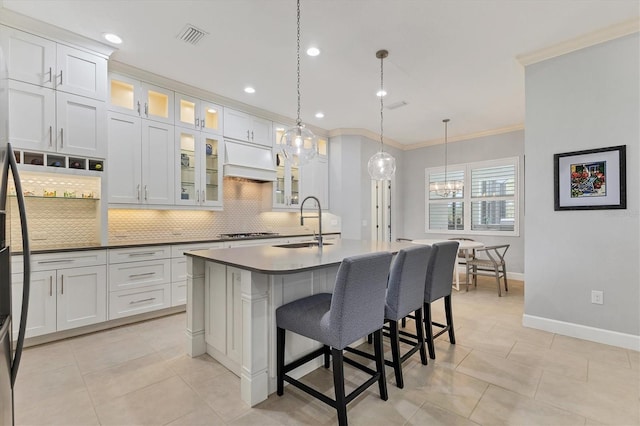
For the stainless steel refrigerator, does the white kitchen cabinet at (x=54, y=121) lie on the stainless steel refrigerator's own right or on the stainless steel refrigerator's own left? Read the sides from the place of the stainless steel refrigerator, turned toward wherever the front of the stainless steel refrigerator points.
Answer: on the stainless steel refrigerator's own left

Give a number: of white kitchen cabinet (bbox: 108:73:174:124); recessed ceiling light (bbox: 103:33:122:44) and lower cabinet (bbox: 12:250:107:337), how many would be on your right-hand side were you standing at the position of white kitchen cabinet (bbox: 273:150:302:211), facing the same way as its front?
3

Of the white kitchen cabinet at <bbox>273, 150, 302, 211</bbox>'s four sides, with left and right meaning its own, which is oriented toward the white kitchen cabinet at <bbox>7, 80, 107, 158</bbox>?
right

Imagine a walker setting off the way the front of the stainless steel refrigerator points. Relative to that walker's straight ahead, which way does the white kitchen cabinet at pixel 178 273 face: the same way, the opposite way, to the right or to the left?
to the right

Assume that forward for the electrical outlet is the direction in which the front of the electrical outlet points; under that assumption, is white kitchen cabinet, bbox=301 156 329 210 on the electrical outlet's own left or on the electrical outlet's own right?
on the electrical outlet's own right

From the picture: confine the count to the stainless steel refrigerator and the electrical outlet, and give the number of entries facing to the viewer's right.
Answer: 1

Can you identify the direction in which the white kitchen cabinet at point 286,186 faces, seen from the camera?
facing the viewer and to the right of the viewer

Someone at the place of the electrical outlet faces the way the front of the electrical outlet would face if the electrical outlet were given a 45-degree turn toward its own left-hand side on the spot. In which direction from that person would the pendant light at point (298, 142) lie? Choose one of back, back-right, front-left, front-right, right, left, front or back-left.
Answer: right

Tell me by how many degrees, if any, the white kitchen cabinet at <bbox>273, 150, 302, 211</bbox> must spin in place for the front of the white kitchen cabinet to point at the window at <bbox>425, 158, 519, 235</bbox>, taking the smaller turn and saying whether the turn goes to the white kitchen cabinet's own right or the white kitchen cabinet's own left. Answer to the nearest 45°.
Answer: approximately 45° to the white kitchen cabinet's own left

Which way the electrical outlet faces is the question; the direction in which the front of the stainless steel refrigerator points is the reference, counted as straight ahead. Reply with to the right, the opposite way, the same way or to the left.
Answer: the opposite way

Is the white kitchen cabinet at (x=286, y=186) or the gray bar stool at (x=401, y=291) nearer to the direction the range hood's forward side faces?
the gray bar stool

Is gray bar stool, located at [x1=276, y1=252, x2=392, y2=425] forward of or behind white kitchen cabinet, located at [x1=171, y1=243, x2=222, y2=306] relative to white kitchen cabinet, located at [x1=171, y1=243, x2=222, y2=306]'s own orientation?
forward

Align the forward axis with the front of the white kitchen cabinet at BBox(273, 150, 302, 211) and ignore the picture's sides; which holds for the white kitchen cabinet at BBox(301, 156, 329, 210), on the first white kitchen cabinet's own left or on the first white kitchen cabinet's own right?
on the first white kitchen cabinet's own left

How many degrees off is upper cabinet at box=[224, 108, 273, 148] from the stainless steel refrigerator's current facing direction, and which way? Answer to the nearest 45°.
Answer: approximately 45° to its left

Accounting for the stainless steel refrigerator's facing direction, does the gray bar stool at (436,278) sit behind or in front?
in front
